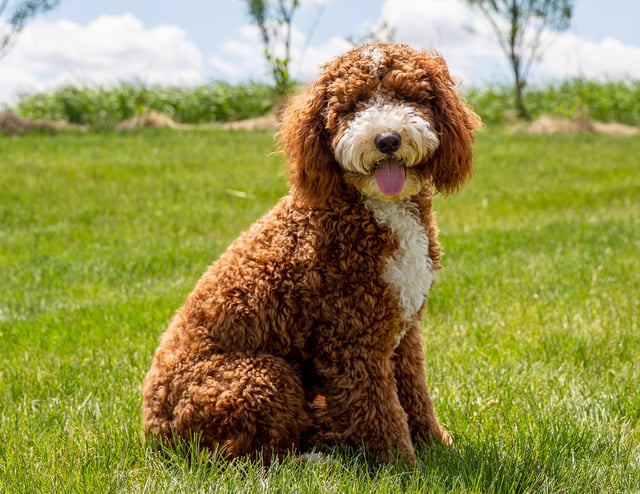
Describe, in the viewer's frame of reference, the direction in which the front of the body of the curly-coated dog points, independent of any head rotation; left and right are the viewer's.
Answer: facing the viewer and to the right of the viewer
